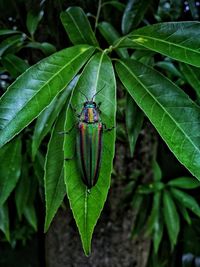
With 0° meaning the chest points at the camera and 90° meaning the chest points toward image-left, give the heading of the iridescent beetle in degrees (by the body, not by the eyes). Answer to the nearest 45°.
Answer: approximately 180°

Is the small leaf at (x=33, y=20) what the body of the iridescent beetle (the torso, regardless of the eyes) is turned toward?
yes
